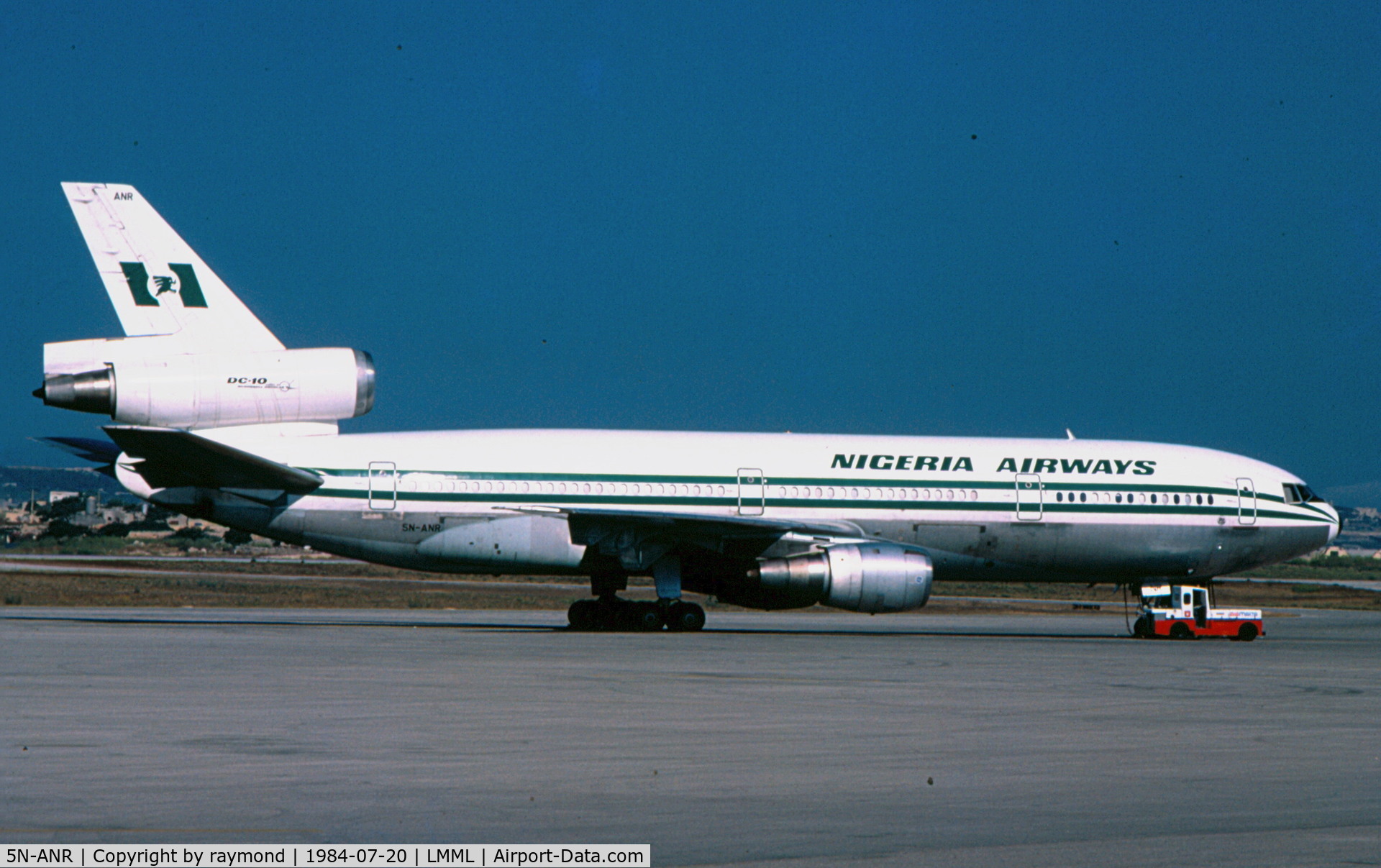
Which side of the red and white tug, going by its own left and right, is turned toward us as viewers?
left

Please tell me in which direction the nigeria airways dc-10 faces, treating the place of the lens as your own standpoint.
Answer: facing to the right of the viewer

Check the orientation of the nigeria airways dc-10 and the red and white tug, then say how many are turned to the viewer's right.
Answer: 1

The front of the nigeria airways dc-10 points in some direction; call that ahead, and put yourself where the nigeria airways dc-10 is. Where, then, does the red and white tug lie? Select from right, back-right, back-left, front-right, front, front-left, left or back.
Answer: front
